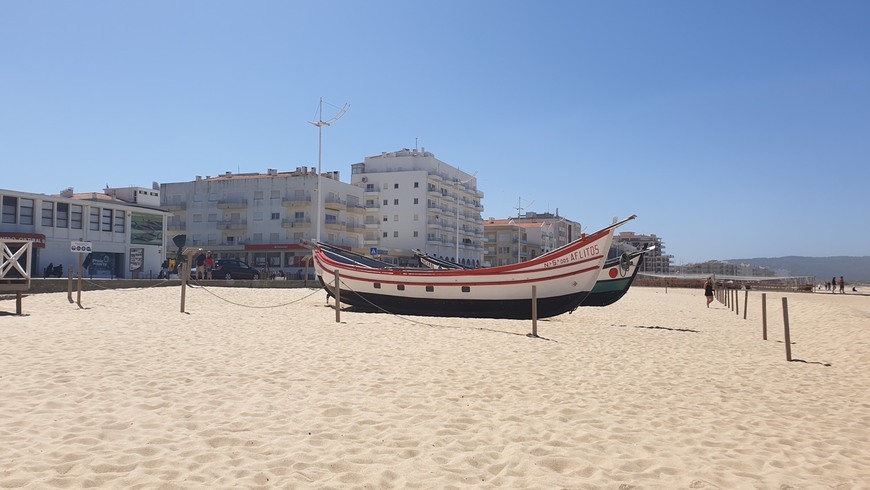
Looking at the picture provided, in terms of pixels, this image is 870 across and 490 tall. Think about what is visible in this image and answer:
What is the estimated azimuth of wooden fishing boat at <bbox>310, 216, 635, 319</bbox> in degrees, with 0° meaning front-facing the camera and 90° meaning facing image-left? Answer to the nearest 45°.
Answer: approximately 270°

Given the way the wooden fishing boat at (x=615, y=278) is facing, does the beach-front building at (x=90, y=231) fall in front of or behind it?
behind

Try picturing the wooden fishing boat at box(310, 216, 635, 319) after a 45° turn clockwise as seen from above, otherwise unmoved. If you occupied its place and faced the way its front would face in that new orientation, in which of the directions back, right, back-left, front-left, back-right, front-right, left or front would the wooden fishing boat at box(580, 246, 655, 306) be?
left

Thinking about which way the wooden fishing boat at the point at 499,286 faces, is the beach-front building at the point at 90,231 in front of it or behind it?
behind

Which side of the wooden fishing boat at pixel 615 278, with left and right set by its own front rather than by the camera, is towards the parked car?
back

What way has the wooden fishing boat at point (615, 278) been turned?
to the viewer's right

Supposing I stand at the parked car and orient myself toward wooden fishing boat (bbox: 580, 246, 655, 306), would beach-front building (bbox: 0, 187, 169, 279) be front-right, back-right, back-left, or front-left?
back-right

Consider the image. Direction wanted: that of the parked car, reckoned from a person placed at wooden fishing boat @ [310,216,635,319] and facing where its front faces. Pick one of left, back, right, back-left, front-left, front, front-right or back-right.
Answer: back-left
